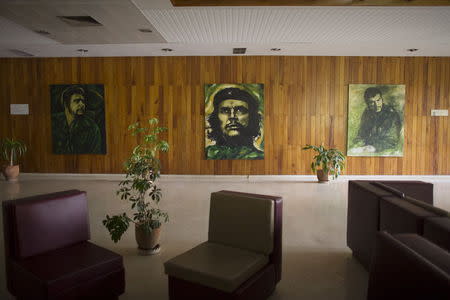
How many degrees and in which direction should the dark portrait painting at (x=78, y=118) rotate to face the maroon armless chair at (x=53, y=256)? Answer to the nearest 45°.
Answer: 0° — it already faces it

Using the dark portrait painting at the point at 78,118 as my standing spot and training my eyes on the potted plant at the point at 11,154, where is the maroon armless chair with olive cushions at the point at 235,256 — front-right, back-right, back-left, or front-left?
back-left

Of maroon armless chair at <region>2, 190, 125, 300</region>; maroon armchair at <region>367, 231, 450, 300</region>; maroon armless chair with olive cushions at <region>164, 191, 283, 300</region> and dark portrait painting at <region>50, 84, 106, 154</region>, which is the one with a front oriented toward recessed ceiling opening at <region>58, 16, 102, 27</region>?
the dark portrait painting

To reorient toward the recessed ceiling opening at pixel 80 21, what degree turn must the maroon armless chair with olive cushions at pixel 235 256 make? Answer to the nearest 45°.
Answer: approximately 90° to its right

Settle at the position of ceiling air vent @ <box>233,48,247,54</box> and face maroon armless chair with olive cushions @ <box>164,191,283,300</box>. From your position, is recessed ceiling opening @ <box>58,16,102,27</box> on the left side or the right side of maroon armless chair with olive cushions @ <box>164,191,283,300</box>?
right

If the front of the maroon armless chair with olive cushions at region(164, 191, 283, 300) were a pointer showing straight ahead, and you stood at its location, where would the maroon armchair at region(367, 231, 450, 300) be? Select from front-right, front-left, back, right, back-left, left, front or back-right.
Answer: left

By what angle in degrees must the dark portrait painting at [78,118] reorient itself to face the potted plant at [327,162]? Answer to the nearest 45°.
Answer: approximately 45° to its left

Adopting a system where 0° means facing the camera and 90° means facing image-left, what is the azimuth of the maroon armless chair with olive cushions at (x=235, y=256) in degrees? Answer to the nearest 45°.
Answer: approximately 45°

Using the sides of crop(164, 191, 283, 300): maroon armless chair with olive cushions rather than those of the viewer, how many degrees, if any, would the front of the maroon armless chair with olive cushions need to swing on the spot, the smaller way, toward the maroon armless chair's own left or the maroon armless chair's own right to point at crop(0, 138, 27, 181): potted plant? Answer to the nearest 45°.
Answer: approximately 90° to the maroon armless chair's own right

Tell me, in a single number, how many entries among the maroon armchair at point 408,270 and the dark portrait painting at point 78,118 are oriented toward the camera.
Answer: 1

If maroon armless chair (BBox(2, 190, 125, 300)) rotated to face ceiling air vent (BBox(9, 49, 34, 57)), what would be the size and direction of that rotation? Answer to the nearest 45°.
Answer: approximately 135° to its left

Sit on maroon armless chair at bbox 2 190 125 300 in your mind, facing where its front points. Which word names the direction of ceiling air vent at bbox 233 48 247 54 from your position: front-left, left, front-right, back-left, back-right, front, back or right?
left
